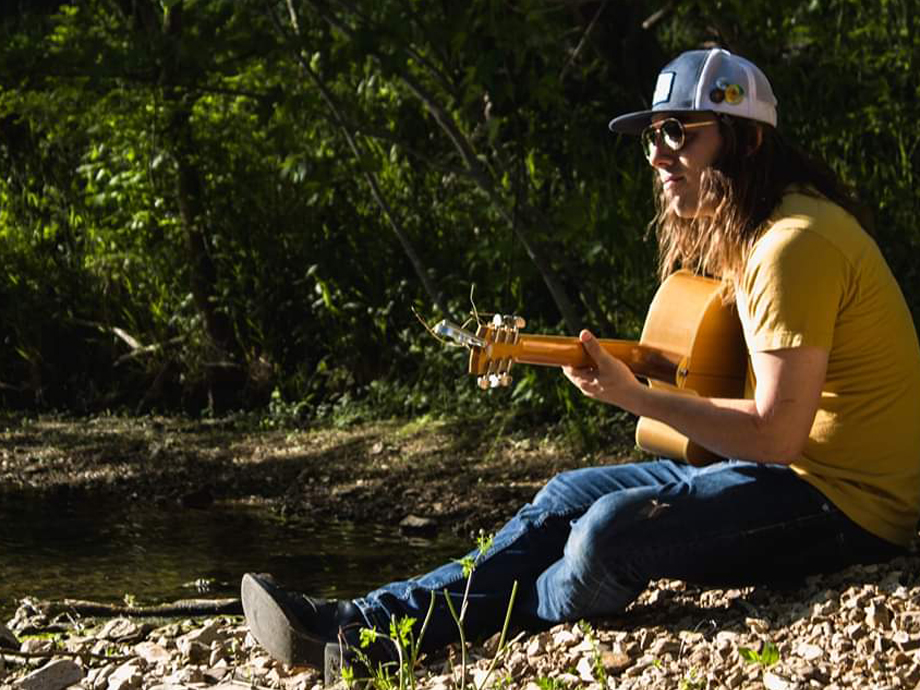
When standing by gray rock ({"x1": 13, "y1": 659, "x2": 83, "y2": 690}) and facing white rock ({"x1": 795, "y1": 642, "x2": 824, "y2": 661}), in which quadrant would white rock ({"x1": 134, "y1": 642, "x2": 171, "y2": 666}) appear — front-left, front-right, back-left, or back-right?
front-left

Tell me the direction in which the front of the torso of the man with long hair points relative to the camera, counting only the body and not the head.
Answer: to the viewer's left

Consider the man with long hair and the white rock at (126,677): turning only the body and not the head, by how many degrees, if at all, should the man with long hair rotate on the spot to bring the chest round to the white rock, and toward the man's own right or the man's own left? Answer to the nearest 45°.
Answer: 0° — they already face it

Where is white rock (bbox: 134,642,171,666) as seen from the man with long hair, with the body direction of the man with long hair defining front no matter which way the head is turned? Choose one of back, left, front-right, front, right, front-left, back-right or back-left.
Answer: front

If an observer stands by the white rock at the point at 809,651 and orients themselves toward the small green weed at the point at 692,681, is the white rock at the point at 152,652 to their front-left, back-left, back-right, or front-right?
front-right

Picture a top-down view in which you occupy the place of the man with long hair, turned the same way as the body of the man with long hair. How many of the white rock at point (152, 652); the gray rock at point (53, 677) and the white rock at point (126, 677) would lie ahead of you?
3

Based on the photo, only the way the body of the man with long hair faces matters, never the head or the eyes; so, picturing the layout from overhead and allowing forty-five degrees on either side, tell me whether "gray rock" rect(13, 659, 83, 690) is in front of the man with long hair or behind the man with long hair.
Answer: in front
